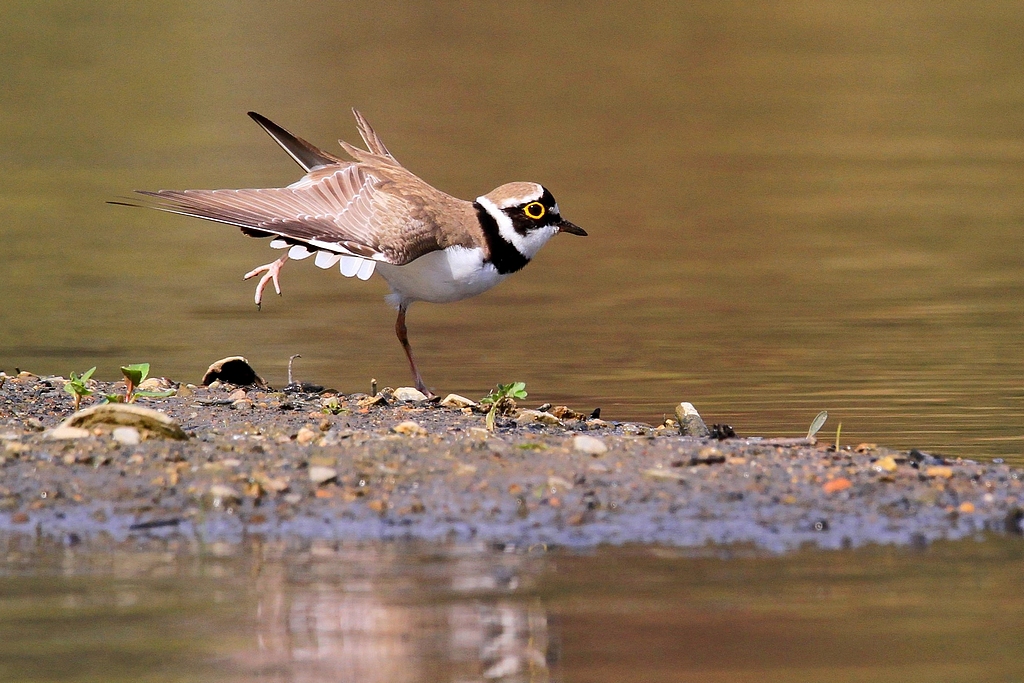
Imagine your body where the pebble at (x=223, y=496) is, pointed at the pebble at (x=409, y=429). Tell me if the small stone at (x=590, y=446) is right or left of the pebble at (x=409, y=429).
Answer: right

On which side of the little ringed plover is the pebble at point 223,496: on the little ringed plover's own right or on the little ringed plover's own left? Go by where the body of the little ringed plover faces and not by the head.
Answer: on the little ringed plover's own right

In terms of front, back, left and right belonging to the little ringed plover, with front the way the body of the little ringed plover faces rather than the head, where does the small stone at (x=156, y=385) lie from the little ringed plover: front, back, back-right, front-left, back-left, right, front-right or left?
back

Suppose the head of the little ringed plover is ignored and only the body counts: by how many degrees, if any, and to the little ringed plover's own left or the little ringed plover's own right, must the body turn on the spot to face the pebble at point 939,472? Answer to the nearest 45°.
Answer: approximately 45° to the little ringed plover's own right

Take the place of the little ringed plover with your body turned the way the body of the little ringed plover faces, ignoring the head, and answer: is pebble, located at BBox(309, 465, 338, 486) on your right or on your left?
on your right

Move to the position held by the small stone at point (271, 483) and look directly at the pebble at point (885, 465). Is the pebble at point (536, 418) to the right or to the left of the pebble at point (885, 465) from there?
left

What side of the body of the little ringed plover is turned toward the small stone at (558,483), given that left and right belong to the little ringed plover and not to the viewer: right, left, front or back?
right

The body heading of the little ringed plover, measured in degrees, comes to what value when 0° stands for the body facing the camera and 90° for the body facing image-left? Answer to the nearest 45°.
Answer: approximately 270°

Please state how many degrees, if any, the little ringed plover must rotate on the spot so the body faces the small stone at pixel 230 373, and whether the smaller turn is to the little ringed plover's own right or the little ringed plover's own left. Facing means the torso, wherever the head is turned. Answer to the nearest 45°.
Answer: approximately 180°

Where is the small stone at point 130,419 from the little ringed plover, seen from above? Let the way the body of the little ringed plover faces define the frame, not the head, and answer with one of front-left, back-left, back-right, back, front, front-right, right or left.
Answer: back-right
